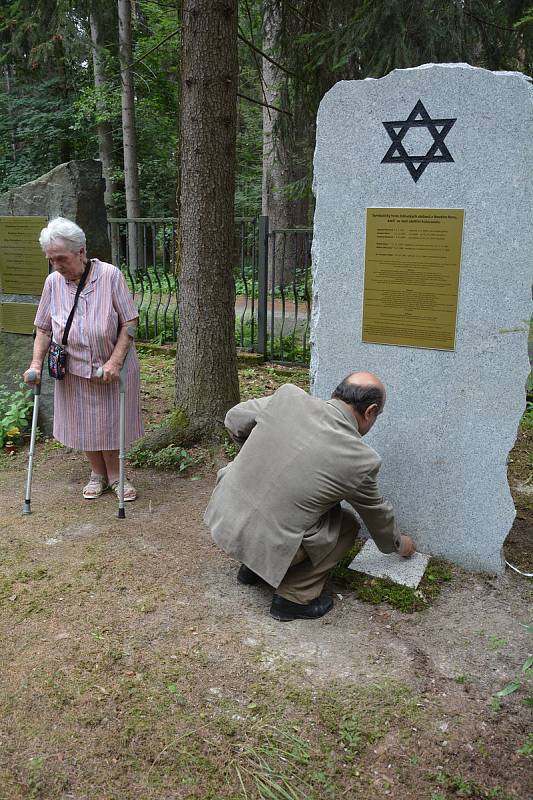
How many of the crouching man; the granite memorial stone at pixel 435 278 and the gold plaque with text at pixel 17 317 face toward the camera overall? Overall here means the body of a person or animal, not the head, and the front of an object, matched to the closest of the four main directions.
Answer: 2

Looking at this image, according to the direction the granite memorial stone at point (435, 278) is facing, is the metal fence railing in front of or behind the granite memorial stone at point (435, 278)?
behind

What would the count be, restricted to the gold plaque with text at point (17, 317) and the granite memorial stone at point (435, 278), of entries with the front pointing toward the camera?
2

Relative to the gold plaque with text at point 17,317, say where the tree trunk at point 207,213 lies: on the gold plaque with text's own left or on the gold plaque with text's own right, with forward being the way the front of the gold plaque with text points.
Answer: on the gold plaque with text's own left

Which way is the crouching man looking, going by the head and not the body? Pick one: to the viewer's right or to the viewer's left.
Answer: to the viewer's right

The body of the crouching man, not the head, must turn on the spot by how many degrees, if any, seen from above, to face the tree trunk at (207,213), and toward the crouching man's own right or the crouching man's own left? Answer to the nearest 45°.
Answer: approximately 45° to the crouching man's own left

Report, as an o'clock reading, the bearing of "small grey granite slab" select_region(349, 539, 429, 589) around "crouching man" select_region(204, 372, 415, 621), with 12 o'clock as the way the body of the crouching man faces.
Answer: The small grey granite slab is roughly at 12 o'clock from the crouching man.

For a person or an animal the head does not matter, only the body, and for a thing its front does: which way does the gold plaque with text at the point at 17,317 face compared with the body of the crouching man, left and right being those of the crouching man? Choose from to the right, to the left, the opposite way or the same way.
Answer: to the right

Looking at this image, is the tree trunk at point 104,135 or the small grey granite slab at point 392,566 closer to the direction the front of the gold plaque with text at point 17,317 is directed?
the small grey granite slab

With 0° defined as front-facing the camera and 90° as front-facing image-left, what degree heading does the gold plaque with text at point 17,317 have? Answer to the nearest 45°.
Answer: approximately 0°
